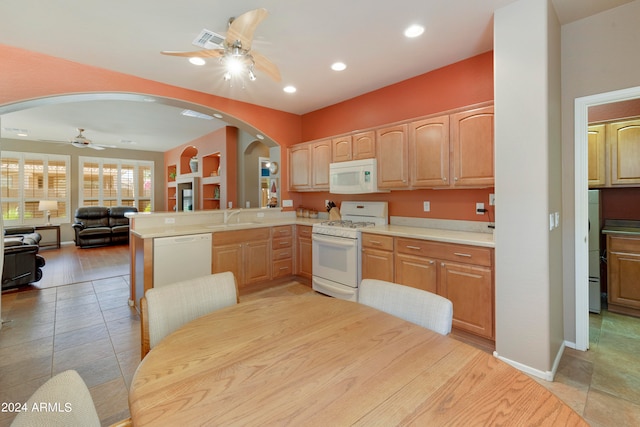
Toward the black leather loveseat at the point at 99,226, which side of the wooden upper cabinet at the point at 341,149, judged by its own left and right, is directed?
right

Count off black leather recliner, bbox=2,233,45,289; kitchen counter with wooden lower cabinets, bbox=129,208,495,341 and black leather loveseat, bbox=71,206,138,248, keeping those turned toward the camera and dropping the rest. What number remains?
2

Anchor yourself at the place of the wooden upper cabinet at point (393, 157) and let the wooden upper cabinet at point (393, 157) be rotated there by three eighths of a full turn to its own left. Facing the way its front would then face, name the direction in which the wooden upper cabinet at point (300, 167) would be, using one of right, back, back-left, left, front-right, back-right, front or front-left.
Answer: back-left

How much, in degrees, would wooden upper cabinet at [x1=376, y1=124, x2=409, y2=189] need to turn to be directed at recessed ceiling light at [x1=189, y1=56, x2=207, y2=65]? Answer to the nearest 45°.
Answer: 0° — it already faces it

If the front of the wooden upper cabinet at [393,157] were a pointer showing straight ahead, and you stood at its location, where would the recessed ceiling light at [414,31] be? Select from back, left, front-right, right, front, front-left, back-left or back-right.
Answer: front-left

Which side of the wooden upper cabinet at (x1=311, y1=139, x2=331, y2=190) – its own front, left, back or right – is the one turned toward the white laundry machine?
left

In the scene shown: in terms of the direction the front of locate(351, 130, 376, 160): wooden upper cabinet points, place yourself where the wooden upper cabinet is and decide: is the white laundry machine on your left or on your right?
on your left

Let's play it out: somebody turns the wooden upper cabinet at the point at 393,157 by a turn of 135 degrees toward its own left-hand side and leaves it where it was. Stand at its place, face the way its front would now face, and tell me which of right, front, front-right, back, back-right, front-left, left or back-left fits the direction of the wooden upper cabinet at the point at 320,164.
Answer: back-left

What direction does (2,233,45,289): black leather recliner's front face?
to the viewer's right

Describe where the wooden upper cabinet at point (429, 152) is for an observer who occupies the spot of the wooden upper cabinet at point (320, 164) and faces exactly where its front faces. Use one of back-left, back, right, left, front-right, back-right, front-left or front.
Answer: left

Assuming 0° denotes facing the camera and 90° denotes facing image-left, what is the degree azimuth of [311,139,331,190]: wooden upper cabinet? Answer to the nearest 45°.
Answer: approximately 45°

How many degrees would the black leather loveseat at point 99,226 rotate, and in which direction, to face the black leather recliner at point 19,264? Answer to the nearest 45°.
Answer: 0° — it already faces it

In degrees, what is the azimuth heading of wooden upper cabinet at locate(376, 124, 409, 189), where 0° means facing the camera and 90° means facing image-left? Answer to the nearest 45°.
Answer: approximately 45°

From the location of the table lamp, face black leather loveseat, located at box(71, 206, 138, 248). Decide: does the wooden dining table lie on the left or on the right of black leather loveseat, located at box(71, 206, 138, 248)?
right
